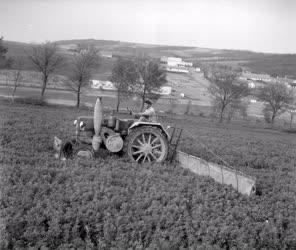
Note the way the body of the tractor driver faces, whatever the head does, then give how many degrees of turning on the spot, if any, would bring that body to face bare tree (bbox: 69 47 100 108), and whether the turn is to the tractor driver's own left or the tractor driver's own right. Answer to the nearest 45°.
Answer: approximately 90° to the tractor driver's own right

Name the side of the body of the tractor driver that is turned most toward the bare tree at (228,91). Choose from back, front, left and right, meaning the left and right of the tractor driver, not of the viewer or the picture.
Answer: right

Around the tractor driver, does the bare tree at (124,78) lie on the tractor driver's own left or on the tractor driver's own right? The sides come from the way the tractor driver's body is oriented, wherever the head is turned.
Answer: on the tractor driver's own right

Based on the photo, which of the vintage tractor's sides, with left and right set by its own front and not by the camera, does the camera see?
left

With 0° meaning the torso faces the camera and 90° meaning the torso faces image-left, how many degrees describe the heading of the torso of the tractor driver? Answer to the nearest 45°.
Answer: approximately 90°
